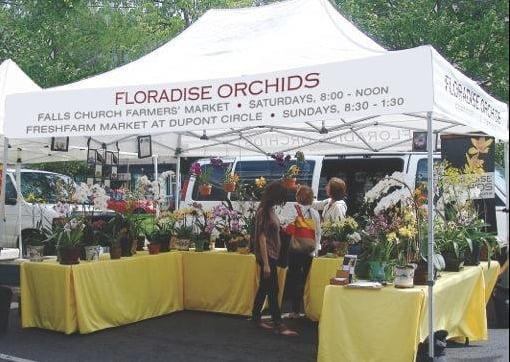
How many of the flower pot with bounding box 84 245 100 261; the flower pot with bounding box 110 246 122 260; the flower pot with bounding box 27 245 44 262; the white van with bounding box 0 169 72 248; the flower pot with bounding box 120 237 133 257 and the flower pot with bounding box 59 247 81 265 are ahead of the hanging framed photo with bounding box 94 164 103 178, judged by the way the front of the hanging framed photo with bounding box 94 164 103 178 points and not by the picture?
5

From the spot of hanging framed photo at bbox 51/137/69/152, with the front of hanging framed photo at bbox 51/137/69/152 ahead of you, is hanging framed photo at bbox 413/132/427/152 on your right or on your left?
on your left

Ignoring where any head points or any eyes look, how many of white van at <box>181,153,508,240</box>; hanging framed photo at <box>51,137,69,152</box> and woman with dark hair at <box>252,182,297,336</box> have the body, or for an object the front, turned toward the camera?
1

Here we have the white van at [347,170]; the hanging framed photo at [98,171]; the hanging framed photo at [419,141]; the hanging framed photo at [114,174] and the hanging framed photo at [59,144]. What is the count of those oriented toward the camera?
4

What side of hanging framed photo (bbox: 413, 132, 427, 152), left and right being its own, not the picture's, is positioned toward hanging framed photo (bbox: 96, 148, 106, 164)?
right

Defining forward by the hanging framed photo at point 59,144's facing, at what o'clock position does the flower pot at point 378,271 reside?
The flower pot is roughly at 11 o'clock from the hanging framed photo.

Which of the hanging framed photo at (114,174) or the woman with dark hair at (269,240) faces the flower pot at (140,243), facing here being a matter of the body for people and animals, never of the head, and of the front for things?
the hanging framed photo

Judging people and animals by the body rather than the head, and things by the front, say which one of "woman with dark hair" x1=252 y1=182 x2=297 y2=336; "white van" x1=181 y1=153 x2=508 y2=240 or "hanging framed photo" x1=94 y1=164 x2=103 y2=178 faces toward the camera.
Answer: the hanging framed photo

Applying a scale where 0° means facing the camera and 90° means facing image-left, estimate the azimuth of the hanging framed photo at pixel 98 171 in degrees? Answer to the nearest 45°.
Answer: approximately 0°

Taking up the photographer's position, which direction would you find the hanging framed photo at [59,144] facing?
facing the viewer

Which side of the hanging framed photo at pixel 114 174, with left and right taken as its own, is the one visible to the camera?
front
